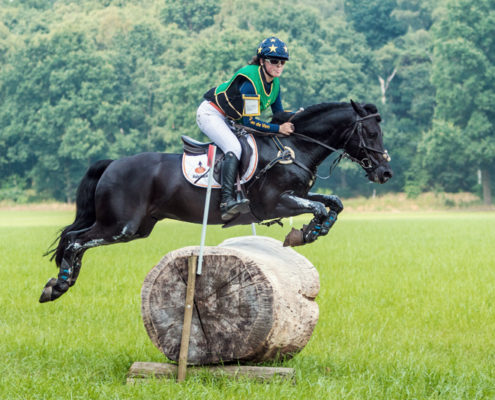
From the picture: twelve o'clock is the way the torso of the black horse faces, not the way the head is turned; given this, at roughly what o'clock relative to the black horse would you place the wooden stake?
The wooden stake is roughly at 4 o'clock from the black horse.

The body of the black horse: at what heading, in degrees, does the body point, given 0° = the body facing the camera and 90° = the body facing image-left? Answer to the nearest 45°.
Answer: approximately 270°
